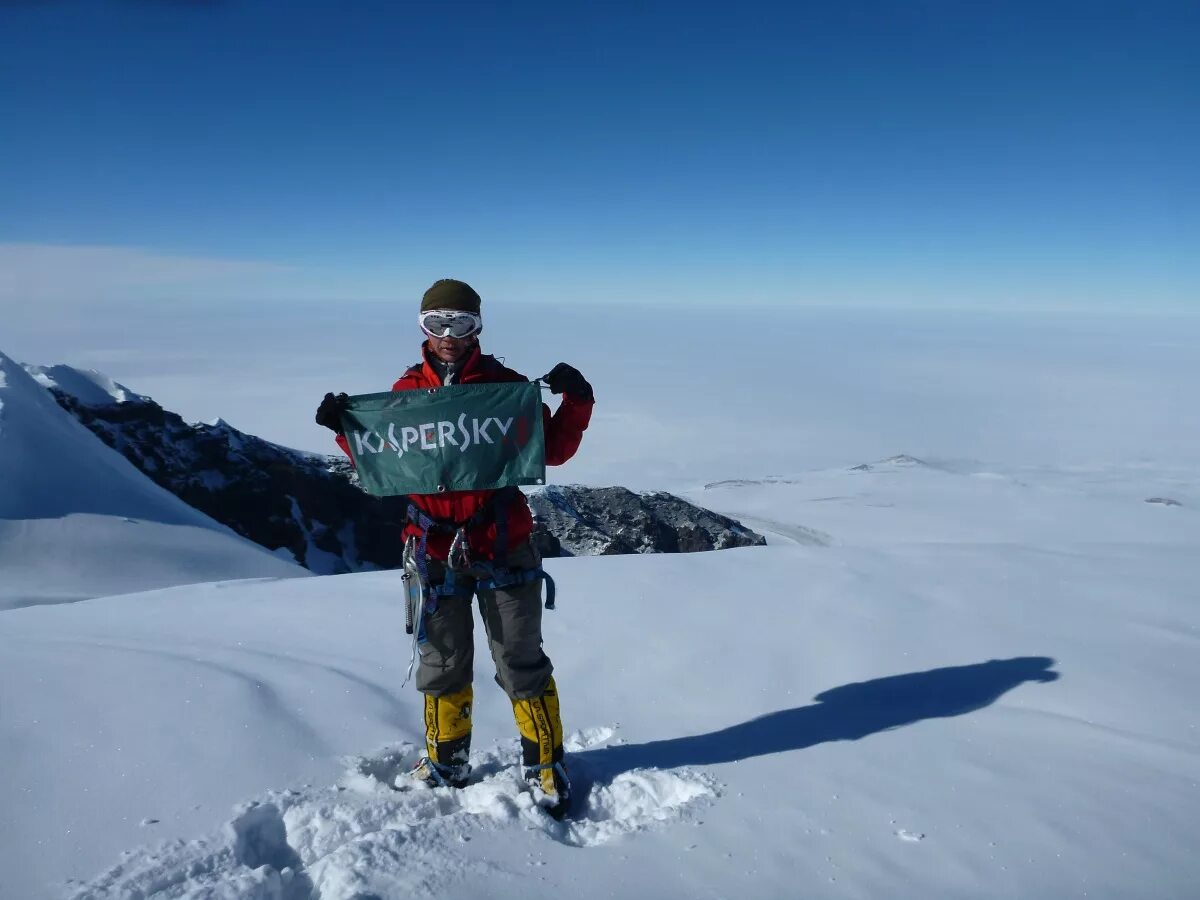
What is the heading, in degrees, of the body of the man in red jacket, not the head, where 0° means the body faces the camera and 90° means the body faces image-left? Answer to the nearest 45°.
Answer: approximately 0°

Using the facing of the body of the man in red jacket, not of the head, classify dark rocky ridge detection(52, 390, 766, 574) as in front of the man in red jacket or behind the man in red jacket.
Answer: behind

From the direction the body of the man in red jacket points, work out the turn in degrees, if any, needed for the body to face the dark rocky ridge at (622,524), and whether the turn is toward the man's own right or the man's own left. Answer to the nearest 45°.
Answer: approximately 180°

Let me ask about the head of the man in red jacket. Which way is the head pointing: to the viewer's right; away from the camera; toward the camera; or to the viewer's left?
toward the camera
